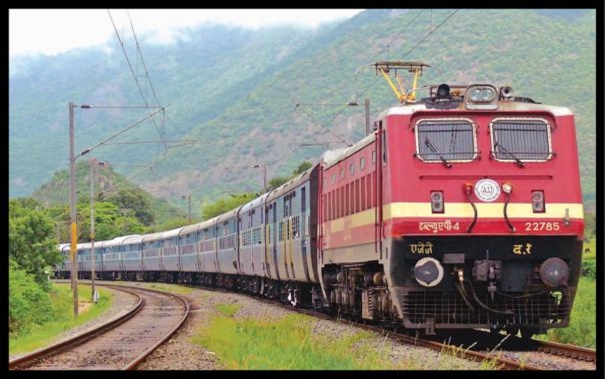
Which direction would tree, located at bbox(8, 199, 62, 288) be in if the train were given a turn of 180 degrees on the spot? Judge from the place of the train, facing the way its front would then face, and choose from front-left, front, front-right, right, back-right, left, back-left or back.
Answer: front

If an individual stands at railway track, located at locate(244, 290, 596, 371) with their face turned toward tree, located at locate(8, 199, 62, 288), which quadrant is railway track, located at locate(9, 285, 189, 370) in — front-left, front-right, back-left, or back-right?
front-left

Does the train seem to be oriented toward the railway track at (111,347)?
no

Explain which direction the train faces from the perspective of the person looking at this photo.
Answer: facing the viewer and to the right of the viewer
